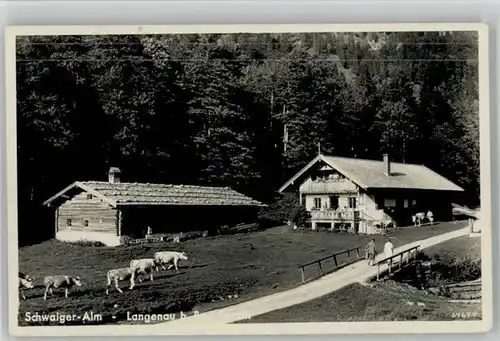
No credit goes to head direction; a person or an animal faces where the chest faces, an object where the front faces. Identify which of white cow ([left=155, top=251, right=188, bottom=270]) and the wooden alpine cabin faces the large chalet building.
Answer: the white cow

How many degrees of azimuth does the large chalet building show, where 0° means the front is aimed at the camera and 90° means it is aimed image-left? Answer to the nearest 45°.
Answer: approximately 45°

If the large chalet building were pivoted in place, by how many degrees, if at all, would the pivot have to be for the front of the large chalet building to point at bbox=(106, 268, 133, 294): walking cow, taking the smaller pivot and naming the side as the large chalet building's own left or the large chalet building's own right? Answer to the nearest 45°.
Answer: approximately 45° to the large chalet building's own right
